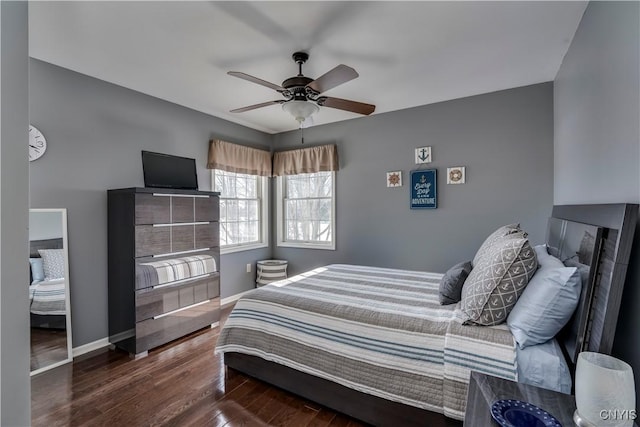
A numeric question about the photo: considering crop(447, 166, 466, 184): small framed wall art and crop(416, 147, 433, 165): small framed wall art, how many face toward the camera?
2

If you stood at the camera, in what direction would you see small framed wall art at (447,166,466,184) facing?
facing the viewer

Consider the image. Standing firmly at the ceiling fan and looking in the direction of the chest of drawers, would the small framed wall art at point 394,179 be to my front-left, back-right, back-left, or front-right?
back-right

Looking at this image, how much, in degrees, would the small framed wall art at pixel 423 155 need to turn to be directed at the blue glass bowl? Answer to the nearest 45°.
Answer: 0° — it already faces it

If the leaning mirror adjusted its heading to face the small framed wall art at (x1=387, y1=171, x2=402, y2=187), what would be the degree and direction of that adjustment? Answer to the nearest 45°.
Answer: approximately 45° to its left

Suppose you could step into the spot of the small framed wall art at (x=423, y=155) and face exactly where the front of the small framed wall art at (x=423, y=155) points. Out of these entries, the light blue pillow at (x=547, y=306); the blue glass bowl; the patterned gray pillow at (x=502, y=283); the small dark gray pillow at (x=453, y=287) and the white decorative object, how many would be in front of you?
5

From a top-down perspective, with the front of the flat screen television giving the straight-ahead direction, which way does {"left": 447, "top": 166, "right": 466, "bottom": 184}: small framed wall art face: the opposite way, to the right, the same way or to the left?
to the right

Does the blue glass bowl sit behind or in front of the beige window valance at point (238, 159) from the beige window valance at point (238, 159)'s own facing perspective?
in front

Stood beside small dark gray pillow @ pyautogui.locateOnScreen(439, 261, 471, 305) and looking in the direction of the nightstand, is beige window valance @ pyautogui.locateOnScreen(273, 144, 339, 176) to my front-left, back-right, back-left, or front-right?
back-right

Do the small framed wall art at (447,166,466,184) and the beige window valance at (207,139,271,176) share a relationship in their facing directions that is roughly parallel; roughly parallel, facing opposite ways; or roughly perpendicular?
roughly perpendicular

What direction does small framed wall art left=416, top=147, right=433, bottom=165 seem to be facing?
toward the camera

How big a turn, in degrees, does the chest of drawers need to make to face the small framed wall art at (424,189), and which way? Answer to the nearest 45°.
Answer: approximately 45° to its left

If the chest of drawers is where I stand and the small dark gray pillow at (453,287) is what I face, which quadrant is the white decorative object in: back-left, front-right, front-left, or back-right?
front-right

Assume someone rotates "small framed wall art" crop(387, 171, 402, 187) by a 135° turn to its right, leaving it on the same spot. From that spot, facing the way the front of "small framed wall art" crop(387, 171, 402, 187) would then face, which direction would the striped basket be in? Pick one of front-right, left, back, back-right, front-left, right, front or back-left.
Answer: front-left

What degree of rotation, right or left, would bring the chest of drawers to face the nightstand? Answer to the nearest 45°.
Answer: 0° — it already faces it

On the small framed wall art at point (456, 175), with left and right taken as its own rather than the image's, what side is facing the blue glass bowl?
front

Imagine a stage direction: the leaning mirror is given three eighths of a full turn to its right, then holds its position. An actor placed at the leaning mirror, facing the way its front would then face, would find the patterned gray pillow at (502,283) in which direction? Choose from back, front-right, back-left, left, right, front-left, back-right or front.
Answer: back-left
